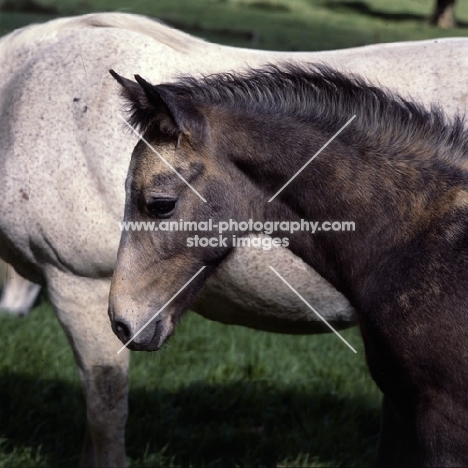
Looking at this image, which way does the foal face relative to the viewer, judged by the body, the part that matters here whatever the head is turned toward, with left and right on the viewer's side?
facing to the left of the viewer
